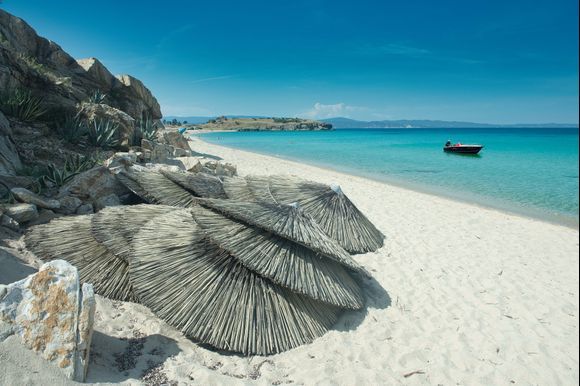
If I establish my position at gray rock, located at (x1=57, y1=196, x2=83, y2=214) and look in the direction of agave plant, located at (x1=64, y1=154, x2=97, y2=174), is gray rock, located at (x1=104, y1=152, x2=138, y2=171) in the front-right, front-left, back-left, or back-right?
front-right

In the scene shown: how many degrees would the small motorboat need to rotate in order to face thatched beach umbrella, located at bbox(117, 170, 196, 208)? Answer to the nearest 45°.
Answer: approximately 90° to its right

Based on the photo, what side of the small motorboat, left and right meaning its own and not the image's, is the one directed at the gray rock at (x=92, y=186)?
right

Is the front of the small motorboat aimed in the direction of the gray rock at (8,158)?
no

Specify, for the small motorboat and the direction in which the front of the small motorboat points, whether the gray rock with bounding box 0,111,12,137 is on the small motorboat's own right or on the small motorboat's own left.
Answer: on the small motorboat's own right

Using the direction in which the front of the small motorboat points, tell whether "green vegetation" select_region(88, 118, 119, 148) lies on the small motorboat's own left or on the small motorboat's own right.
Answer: on the small motorboat's own right

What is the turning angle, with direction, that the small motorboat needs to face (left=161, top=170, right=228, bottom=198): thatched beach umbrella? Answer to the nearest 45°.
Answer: approximately 90° to its right

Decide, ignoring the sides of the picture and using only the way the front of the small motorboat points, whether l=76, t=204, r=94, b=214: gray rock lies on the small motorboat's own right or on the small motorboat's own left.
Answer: on the small motorboat's own right

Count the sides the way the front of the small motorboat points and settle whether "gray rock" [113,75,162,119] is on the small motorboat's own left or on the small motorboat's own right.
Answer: on the small motorboat's own right

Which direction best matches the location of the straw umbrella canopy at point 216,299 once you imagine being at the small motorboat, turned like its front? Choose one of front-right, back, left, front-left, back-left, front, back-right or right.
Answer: right

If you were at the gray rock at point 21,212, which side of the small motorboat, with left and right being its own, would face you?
right

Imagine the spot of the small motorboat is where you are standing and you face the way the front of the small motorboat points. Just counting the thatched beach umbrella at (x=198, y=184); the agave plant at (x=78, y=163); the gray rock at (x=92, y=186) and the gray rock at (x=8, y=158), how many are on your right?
4

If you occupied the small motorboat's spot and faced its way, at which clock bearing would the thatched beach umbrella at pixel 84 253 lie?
The thatched beach umbrella is roughly at 3 o'clock from the small motorboat.

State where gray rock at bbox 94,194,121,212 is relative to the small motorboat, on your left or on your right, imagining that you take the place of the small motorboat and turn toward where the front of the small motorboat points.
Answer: on your right

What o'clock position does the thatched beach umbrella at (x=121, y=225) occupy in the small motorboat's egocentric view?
The thatched beach umbrella is roughly at 3 o'clock from the small motorboat.

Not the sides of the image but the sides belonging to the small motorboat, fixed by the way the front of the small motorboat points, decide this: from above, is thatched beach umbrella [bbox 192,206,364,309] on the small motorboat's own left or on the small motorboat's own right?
on the small motorboat's own right

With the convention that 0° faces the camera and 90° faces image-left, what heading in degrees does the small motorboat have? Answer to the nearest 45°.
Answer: approximately 270°
